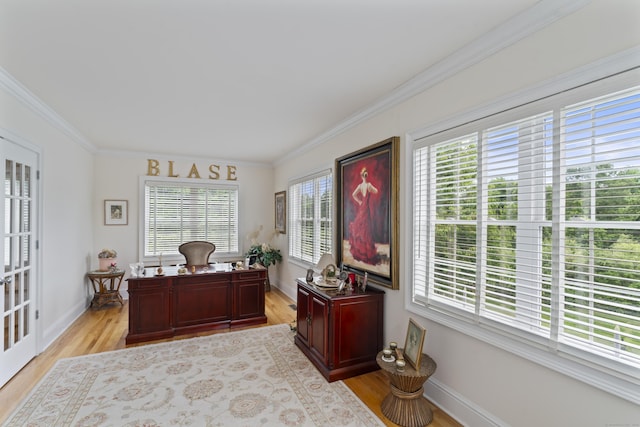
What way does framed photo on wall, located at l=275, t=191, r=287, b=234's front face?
to the viewer's left

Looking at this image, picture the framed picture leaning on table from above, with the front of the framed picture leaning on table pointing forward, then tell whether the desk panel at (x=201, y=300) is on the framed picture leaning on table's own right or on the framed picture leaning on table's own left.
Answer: on the framed picture leaning on table's own right

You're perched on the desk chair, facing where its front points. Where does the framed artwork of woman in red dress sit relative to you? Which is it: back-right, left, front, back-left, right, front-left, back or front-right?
front-left

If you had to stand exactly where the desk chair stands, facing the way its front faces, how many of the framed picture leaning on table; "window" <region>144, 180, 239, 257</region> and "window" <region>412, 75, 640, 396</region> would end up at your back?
1

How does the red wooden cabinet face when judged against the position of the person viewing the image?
facing the viewer and to the left of the viewer

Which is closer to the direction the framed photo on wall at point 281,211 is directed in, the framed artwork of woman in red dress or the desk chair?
the desk chair

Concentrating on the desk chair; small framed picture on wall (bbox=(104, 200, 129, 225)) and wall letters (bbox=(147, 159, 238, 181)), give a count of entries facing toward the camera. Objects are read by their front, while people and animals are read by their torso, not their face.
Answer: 3

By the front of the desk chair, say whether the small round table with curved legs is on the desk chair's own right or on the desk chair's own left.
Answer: on the desk chair's own right

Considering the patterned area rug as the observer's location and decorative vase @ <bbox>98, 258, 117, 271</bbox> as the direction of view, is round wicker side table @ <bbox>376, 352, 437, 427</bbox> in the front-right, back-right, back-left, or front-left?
back-right
